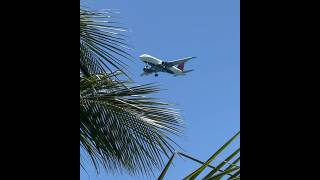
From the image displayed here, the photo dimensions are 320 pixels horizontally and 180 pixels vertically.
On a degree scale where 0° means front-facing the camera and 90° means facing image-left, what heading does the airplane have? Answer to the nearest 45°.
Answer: approximately 45°
